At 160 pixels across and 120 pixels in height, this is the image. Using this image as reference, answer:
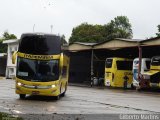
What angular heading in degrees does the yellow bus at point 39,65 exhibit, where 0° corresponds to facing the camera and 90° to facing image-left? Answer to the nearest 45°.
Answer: approximately 0°

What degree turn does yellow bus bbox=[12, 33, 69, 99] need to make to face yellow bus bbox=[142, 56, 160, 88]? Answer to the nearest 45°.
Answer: approximately 135° to its left

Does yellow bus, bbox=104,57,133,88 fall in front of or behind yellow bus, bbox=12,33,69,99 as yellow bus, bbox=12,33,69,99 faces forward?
behind
